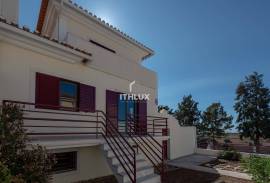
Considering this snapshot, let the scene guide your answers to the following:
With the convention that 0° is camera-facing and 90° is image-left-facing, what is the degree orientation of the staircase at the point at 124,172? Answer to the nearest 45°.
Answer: approximately 315°

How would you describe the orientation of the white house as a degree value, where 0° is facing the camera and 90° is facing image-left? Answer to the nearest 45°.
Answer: approximately 315°

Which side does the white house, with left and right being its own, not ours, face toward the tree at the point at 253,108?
left

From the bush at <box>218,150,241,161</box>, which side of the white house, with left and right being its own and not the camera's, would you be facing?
left

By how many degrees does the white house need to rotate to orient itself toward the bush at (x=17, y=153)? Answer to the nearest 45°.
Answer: approximately 45° to its right

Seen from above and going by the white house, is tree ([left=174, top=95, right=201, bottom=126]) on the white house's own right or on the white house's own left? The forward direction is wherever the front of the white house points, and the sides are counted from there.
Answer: on the white house's own left

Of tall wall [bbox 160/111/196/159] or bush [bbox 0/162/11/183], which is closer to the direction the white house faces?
the bush

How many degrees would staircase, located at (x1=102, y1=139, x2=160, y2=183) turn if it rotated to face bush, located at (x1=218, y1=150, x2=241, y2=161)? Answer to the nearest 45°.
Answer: approximately 90° to its left

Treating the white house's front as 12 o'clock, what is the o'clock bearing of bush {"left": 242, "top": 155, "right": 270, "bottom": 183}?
The bush is roughly at 11 o'clock from the white house.
